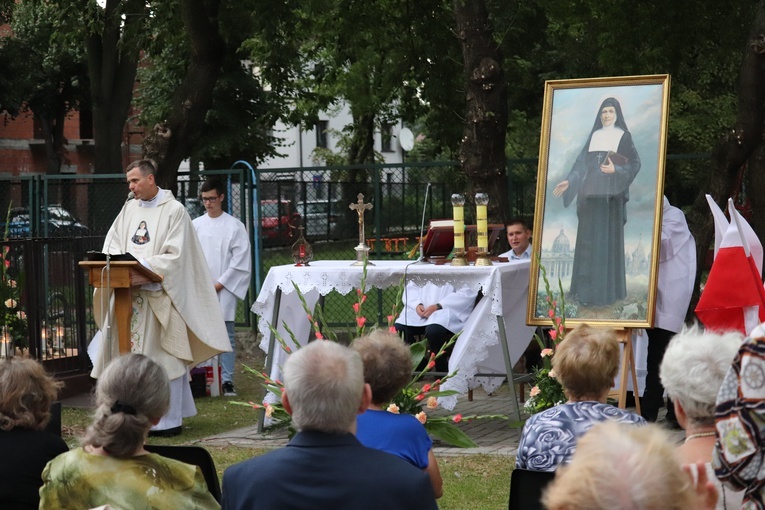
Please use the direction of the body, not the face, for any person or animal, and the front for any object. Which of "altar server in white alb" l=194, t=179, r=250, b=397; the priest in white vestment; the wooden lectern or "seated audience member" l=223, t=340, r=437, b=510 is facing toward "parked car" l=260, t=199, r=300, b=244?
the seated audience member

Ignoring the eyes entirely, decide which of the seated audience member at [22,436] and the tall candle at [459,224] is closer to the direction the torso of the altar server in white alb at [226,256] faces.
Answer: the seated audience member

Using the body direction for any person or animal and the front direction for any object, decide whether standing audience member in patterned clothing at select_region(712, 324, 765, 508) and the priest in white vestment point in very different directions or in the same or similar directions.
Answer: very different directions

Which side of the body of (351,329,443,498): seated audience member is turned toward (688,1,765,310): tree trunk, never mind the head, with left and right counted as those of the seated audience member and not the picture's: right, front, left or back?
front

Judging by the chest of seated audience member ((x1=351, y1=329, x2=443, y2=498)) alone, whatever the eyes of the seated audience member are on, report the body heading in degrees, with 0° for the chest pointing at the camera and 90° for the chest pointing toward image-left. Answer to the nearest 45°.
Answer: approximately 135°

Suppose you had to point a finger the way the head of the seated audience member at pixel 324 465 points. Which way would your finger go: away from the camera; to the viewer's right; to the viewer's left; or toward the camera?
away from the camera

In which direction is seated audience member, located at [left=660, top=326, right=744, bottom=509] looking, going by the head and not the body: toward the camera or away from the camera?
away from the camera

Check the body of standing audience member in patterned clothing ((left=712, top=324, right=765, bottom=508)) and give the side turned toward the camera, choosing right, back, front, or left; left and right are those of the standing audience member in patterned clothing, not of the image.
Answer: back

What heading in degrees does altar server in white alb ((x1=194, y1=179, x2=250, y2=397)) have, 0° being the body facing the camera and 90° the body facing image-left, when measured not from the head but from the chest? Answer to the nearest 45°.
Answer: approximately 45°

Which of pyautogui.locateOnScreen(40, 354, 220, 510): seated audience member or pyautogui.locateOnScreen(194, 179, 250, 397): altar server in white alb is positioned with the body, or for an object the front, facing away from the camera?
the seated audience member

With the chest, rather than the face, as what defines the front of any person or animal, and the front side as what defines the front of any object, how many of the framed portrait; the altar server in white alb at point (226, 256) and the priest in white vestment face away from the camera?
0

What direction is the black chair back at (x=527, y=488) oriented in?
away from the camera

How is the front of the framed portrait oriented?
toward the camera
